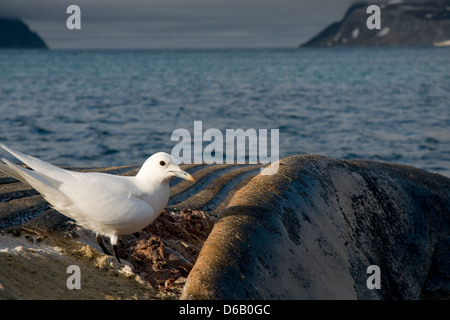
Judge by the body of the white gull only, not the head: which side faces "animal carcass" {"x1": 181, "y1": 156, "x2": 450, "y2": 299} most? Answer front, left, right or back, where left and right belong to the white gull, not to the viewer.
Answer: front

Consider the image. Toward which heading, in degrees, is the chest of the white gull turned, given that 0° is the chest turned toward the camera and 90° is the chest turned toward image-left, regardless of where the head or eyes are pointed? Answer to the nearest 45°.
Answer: approximately 270°
